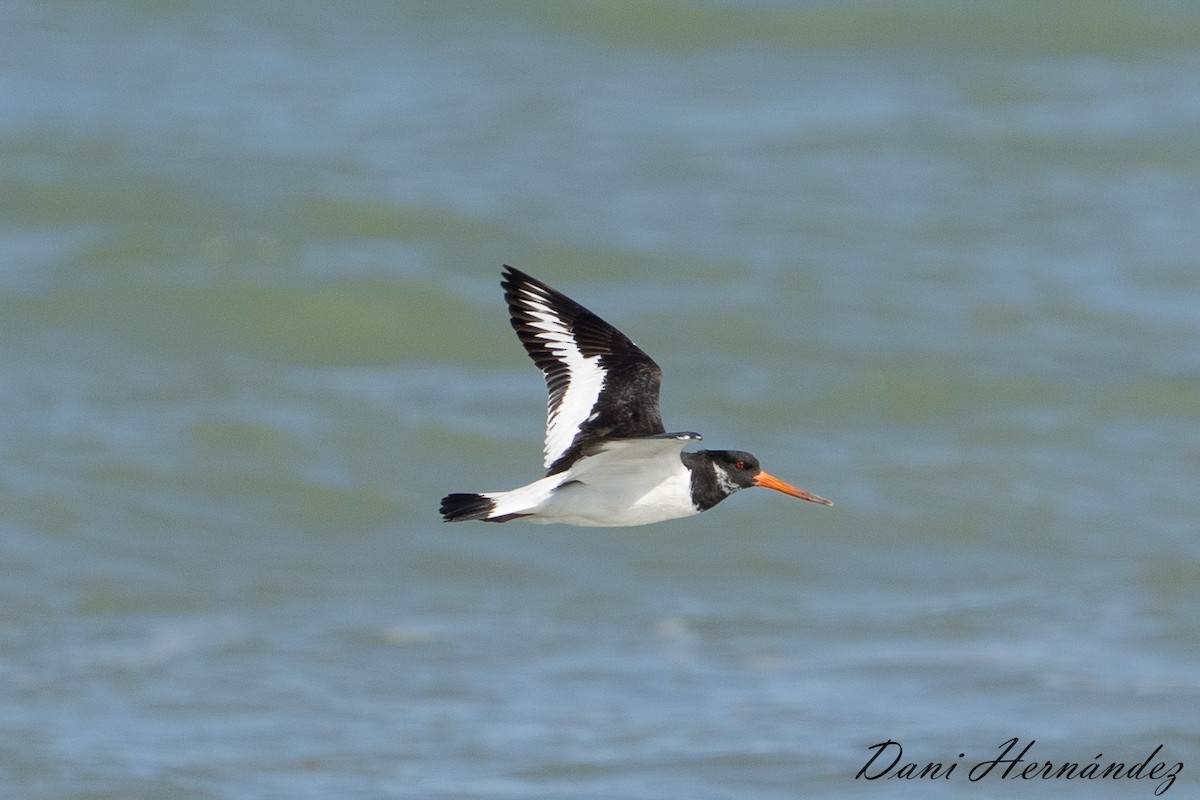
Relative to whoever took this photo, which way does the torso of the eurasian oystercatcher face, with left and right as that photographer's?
facing to the right of the viewer
